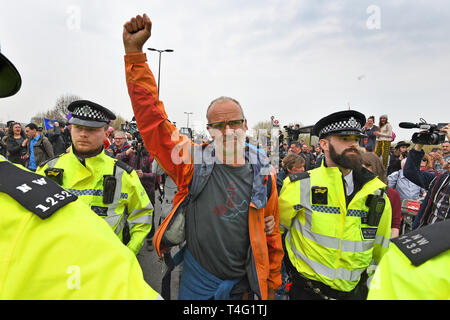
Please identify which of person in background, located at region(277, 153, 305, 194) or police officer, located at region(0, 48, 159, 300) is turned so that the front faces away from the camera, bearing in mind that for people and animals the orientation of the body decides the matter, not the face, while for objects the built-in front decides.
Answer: the police officer

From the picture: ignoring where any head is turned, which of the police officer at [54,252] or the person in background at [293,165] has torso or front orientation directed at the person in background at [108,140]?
the police officer

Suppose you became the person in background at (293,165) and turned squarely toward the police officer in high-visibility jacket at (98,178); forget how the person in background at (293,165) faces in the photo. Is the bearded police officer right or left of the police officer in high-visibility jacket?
left

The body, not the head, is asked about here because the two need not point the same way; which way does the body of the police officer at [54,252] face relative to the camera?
away from the camera

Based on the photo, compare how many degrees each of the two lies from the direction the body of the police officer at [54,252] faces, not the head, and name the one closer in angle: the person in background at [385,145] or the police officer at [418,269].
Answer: the person in background

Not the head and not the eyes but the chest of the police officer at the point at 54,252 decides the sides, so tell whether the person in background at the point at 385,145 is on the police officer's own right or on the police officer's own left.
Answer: on the police officer's own right

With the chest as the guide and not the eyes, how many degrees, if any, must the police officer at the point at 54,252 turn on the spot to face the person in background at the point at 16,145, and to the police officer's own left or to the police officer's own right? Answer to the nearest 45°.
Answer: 0° — they already face them

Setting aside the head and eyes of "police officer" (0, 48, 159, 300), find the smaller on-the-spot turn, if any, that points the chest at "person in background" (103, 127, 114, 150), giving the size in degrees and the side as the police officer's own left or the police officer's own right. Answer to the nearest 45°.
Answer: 0° — they already face them
